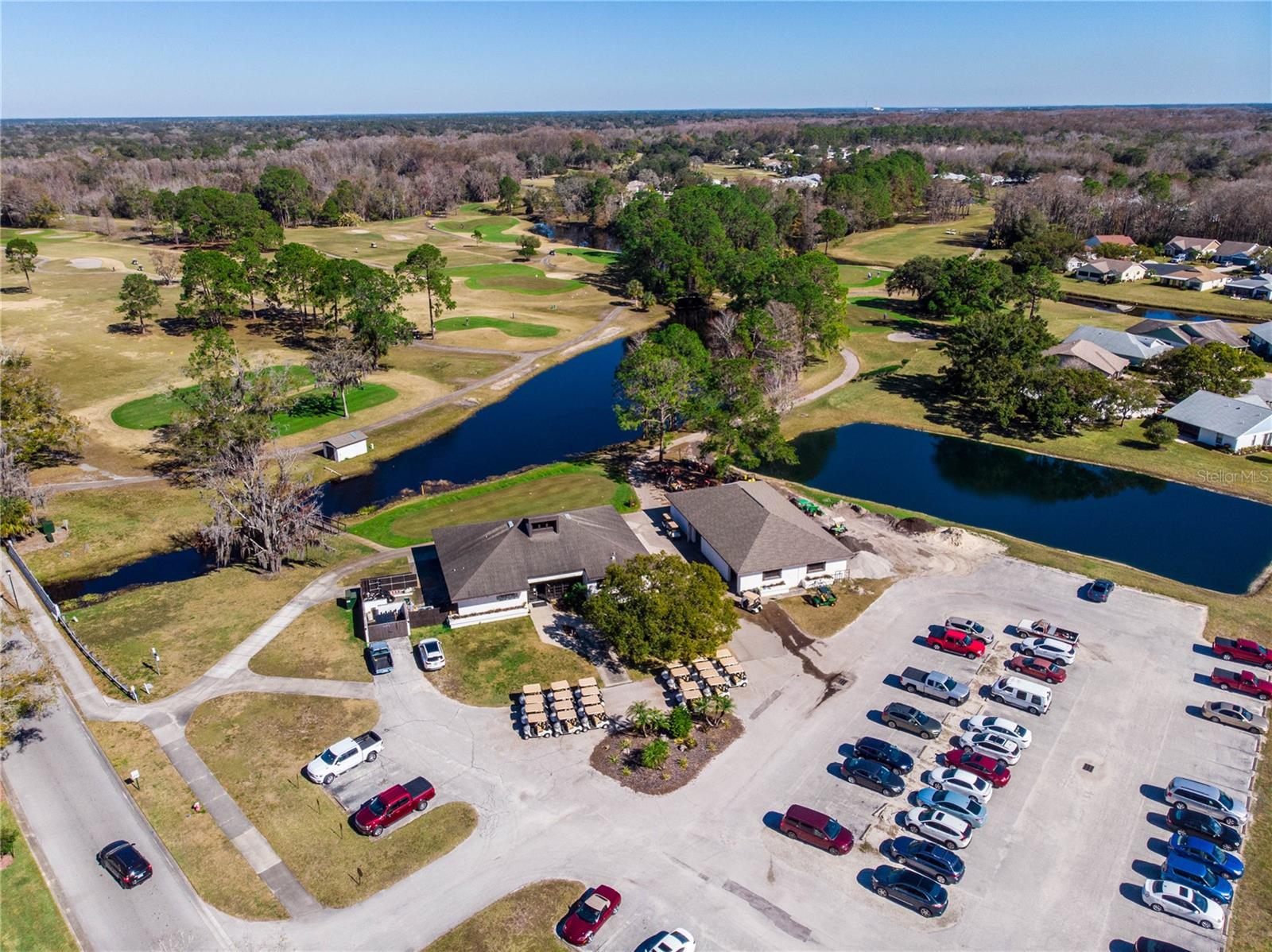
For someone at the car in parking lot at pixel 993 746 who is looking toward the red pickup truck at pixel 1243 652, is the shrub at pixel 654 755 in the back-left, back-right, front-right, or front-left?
back-left

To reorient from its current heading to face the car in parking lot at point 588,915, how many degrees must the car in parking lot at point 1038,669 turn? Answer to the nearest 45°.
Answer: approximately 90° to its left

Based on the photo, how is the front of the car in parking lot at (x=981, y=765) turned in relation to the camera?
facing away from the viewer and to the left of the viewer

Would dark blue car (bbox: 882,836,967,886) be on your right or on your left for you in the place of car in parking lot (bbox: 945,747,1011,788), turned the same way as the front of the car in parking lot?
on your left

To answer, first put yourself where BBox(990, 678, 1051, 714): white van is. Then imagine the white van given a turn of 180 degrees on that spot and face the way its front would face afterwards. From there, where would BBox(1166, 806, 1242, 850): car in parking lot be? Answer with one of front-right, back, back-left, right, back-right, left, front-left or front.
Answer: front

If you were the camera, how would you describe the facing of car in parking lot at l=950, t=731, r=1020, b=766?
facing away from the viewer and to the left of the viewer

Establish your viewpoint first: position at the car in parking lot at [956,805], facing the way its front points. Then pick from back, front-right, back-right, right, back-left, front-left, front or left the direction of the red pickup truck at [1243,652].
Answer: right

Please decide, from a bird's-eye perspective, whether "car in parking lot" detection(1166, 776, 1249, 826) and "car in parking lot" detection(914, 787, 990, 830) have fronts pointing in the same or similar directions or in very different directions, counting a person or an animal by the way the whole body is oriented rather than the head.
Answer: very different directions

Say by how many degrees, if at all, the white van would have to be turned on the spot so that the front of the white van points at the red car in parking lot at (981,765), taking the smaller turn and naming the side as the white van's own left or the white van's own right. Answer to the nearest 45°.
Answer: approximately 135° to the white van's own left

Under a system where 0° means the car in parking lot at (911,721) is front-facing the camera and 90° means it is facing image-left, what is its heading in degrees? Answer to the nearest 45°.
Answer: approximately 315°

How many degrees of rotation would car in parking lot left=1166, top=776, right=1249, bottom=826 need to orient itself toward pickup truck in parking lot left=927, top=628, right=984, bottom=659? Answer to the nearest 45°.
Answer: approximately 180°

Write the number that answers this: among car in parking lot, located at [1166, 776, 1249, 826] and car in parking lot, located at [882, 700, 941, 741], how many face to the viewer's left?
0

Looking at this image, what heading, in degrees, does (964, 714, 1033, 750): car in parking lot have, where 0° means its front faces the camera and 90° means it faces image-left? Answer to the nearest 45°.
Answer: approximately 135°
